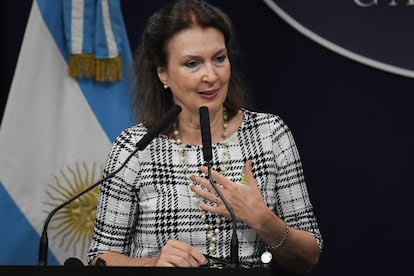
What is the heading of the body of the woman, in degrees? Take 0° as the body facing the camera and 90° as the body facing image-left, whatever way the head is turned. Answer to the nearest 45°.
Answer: approximately 0°

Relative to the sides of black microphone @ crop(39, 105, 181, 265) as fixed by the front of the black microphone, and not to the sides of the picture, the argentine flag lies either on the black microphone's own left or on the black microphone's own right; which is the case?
on the black microphone's own left

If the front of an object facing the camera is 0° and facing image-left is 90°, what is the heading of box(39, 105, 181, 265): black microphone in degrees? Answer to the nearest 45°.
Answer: approximately 270°

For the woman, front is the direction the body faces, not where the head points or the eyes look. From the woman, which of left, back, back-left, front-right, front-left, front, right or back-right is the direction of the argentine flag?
back-right

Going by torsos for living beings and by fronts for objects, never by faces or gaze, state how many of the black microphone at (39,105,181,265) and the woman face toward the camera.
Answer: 1

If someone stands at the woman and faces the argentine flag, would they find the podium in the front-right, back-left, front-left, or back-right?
back-left

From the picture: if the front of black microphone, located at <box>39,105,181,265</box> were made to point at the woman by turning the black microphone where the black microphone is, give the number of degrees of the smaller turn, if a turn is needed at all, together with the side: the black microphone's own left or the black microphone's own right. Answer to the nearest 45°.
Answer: approximately 45° to the black microphone's own left

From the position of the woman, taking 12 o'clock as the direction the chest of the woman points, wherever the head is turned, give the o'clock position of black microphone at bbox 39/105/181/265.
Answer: The black microphone is roughly at 1 o'clock from the woman.
